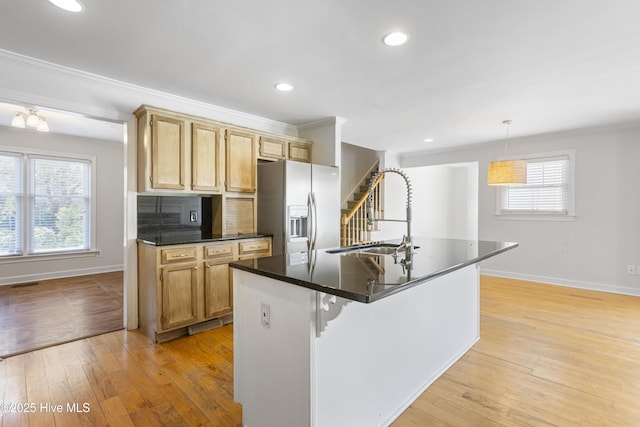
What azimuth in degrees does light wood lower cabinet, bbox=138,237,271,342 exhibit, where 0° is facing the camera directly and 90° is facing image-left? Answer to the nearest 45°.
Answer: approximately 315°

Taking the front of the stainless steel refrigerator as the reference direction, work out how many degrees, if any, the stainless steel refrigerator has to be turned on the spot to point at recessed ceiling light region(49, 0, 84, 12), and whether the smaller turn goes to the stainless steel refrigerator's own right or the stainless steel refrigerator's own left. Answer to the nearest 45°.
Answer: approximately 90° to the stainless steel refrigerator's own right

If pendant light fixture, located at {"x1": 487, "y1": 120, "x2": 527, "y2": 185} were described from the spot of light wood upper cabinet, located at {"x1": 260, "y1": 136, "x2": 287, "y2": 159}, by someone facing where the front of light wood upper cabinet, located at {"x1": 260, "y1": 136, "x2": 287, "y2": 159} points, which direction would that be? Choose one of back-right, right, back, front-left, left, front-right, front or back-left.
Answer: front-left

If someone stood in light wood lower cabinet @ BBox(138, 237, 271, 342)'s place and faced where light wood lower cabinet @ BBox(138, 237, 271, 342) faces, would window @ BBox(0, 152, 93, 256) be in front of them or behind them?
behind
